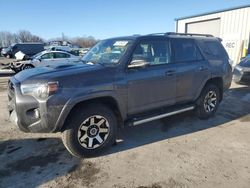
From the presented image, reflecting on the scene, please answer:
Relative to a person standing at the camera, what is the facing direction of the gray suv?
facing the viewer and to the left of the viewer

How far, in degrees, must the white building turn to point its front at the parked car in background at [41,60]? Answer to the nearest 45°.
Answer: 0° — it already faces it

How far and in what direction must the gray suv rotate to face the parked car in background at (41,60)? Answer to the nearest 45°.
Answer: approximately 90° to its right

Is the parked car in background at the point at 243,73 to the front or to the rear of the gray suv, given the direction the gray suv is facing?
to the rear

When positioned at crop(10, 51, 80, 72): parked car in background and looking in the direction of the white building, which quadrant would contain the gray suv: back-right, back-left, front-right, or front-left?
front-right

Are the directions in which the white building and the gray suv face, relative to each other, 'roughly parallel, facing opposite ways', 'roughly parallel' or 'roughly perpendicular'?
roughly parallel

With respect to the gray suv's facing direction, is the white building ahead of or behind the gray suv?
behind

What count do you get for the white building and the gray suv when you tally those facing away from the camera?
0

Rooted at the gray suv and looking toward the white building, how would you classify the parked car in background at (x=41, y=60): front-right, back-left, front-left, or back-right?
front-left
